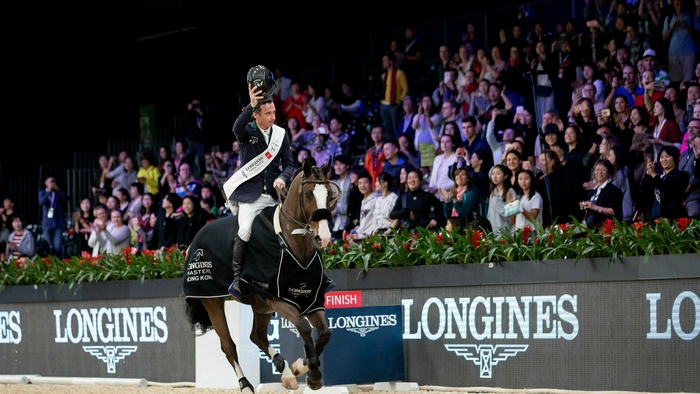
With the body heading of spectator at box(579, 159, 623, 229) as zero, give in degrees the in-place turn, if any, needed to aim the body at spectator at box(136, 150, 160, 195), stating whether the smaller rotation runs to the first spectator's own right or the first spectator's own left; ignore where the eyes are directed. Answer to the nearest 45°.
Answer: approximately 90° to the first spectator's own right

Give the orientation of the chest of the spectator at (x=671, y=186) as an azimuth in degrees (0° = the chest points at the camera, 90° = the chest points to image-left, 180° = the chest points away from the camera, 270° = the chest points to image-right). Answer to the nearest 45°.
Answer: approximately 45°

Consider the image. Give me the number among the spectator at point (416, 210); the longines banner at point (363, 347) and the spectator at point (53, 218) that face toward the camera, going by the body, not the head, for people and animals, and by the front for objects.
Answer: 3

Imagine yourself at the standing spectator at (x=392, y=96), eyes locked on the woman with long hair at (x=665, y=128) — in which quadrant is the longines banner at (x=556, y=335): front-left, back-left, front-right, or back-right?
front-right

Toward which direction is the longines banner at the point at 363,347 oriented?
toward the camera

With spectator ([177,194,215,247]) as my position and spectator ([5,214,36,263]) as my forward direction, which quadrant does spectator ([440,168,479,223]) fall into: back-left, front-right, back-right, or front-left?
back-right

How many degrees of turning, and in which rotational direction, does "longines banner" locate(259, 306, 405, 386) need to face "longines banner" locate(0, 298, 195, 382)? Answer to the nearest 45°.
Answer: approximately 135° to its right

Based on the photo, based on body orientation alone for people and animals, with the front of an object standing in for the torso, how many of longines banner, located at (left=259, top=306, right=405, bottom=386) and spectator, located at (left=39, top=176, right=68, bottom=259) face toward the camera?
2

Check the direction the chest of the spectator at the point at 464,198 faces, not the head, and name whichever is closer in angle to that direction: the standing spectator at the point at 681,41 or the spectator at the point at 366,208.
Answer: the spectator

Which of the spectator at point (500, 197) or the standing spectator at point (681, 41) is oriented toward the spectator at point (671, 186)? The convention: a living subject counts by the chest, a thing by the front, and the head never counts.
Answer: the standing spectator

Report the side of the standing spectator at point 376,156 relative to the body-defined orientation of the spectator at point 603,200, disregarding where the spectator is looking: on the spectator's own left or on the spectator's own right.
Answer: on the spectator's own right

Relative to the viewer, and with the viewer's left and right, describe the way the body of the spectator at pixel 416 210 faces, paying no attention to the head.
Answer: facing the viewer

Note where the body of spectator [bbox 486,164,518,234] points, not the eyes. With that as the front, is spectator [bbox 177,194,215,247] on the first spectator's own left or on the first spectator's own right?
on the first spectator's own right

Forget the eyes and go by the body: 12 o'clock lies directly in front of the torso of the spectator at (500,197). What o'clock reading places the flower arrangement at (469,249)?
The flower arrangement is roughly at 11 o'clock from the spectator.

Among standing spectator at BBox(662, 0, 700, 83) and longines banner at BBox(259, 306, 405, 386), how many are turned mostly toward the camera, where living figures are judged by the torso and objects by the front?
2
